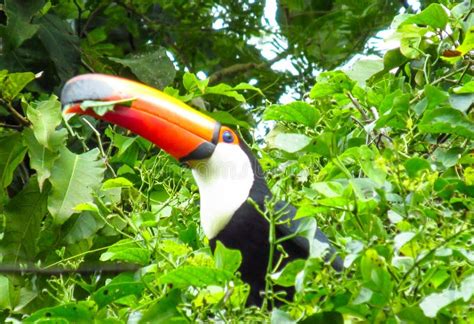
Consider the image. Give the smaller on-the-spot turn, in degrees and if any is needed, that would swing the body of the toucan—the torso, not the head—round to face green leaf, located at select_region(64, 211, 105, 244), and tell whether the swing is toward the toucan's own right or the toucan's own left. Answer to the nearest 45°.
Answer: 0° — it already faces it

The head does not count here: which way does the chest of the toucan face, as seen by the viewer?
to the viewer's left

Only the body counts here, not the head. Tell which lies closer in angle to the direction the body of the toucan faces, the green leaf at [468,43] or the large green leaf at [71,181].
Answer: the large green leaf

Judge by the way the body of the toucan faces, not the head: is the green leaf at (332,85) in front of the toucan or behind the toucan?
behind

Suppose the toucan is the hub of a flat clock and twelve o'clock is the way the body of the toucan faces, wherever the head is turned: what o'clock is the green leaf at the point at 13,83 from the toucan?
The green leaf is roughly at 1 o'clock from the toucan.

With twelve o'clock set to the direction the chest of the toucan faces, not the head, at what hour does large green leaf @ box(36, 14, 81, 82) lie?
The large green leaf is roughly at 2 o'clock from the toucan.
